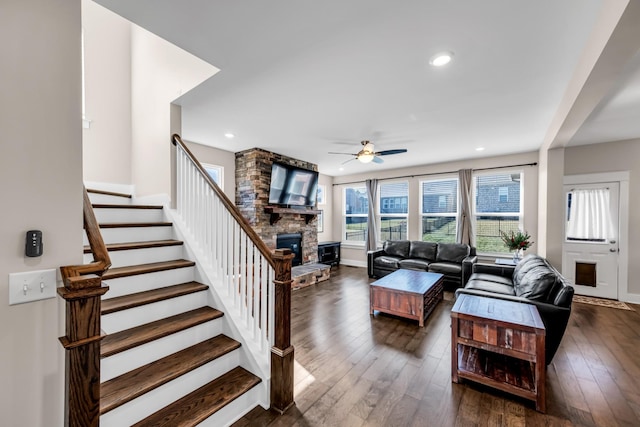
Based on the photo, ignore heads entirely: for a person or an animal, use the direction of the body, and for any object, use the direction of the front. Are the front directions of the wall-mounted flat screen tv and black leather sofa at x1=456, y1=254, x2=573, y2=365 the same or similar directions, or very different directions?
very different directions

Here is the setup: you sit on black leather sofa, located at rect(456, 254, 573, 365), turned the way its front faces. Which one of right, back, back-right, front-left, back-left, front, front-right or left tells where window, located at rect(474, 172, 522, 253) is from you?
right

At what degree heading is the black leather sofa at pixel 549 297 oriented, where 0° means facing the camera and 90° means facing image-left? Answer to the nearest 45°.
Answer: approximately 90°

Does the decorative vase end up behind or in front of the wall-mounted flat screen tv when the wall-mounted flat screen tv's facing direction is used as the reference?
in front

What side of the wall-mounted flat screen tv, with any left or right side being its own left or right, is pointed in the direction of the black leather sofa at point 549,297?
front

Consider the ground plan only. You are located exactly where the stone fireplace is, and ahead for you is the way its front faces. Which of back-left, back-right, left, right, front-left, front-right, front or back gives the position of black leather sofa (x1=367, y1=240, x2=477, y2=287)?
front-left

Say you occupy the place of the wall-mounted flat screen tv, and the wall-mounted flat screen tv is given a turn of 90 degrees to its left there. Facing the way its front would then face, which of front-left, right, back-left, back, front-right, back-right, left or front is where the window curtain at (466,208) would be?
front-right

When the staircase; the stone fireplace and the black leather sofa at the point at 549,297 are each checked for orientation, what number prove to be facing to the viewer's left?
1
